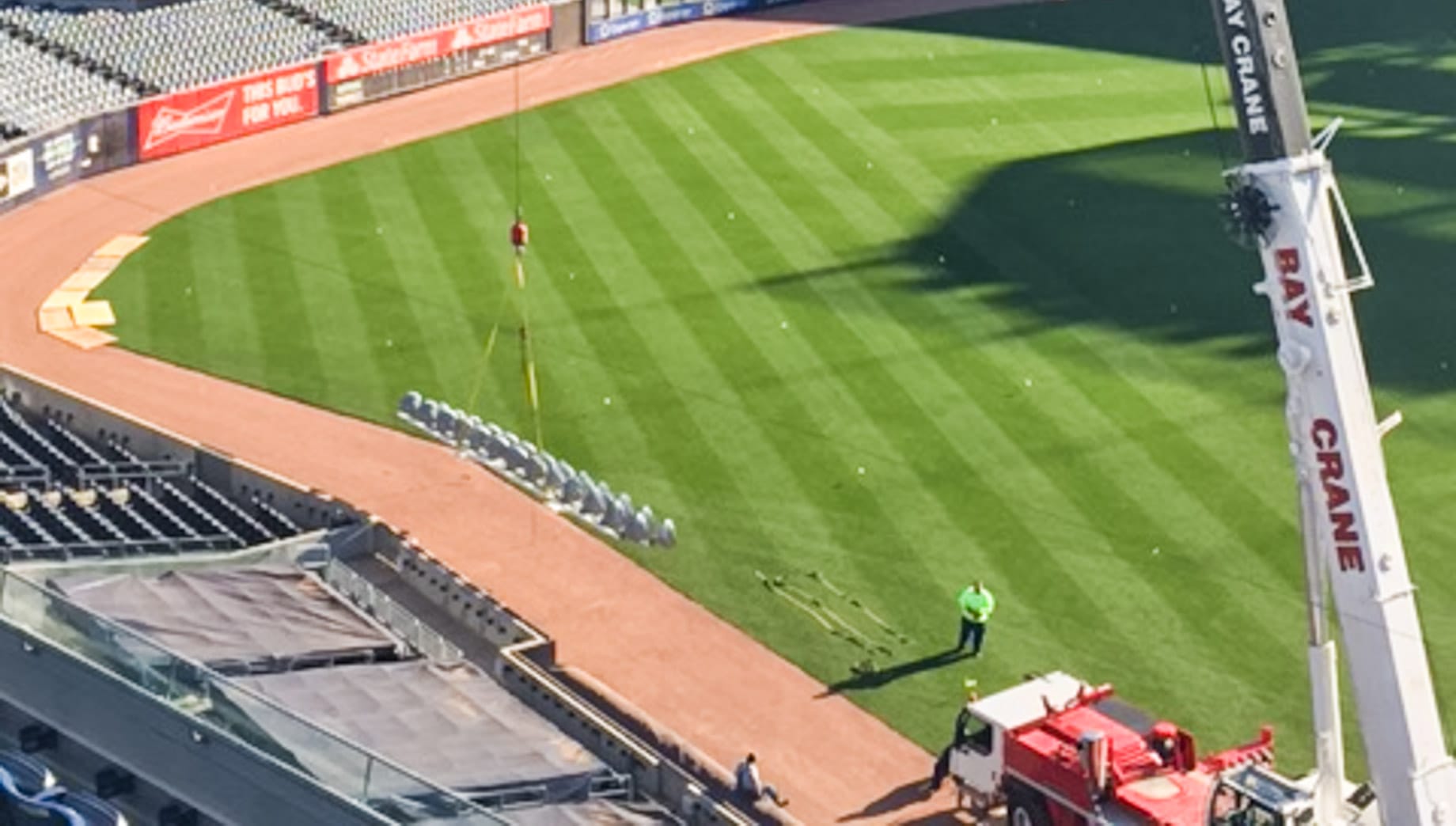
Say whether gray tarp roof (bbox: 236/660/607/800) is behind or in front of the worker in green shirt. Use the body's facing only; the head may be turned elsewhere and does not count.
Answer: in front

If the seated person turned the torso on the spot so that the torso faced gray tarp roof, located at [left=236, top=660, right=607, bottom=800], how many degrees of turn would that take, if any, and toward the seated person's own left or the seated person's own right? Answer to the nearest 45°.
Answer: approximately 180°

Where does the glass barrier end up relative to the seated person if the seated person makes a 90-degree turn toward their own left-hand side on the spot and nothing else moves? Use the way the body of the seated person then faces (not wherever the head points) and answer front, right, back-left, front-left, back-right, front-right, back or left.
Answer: back-left

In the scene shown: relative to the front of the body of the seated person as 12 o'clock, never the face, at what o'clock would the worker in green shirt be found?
The worker in green shirt is roughly at 10 o'clock from the seated person.

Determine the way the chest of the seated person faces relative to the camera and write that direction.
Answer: to the viewer's right

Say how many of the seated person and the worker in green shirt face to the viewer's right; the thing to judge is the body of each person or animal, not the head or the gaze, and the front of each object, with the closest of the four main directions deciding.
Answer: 1

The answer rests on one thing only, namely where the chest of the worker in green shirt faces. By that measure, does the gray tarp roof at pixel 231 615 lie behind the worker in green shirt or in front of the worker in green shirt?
in front
